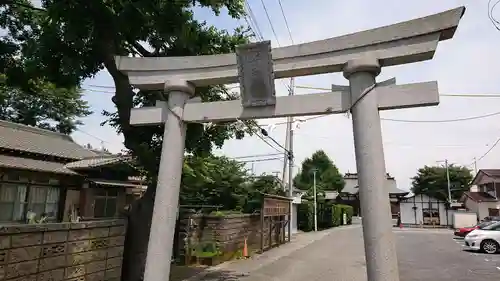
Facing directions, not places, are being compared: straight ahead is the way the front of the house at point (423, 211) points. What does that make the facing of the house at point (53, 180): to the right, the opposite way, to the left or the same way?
to the left

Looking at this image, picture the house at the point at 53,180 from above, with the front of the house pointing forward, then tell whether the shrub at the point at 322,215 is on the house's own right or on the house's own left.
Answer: on the house's own left

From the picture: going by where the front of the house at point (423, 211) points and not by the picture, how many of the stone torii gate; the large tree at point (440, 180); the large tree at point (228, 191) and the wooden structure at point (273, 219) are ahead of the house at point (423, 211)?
3

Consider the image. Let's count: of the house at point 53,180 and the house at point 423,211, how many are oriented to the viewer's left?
0

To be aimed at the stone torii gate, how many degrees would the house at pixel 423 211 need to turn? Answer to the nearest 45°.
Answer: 0° — it already faces it

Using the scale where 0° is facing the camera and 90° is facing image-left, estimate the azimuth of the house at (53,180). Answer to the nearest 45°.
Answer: approximately 315°

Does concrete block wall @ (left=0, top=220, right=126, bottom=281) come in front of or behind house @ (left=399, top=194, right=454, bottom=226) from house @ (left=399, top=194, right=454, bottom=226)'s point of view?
in front

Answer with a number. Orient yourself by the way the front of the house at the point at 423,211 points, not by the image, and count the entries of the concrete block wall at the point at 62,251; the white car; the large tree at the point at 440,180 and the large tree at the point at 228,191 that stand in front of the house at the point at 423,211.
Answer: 3

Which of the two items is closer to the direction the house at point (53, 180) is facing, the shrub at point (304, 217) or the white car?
the white car

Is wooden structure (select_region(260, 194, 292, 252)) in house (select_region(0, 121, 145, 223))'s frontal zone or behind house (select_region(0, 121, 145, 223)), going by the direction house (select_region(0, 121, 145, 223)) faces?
frontal zone

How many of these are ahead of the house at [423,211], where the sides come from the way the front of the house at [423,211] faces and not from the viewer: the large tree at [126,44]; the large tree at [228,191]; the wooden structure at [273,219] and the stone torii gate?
4
